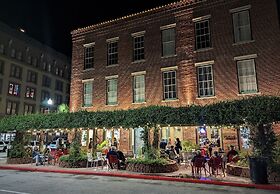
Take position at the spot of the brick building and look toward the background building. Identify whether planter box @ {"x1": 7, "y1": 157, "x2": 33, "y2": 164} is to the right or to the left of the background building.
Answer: left

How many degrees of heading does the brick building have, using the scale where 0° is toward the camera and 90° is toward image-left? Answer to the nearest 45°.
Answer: approximately 45°

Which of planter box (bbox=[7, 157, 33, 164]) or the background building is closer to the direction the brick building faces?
the planter box

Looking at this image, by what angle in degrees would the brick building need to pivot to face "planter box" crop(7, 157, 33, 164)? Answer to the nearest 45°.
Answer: approximately 45° to its right

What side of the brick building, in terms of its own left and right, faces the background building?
right
